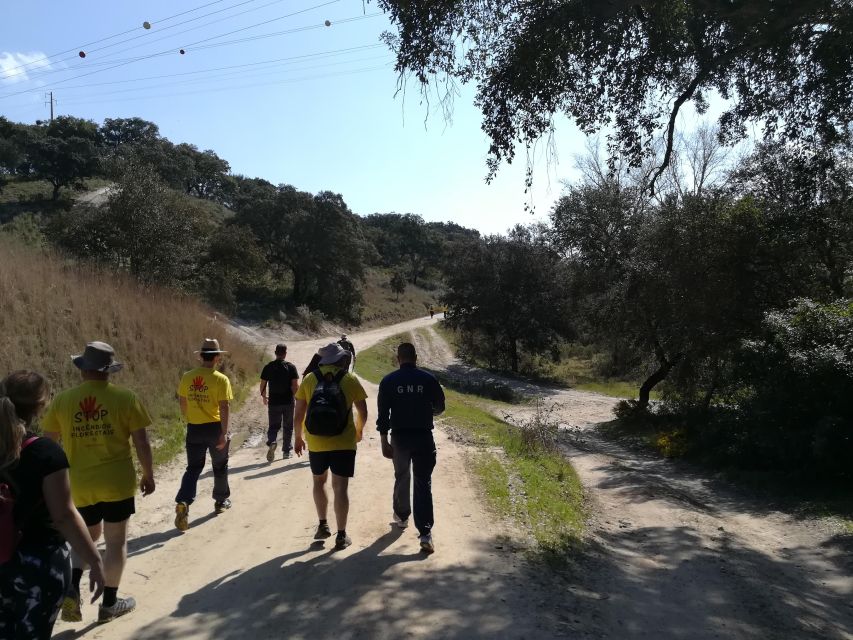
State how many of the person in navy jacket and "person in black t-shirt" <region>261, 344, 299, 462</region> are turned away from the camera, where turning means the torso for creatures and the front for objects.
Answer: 2

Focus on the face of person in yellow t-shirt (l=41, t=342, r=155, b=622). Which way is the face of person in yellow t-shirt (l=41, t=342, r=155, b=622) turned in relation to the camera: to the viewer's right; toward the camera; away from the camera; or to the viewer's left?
away from the camera

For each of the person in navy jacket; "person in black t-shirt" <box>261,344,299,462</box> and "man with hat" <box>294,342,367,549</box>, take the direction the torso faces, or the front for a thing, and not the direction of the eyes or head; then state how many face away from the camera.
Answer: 3

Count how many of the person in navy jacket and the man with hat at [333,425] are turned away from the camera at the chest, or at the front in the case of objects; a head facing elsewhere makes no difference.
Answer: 2

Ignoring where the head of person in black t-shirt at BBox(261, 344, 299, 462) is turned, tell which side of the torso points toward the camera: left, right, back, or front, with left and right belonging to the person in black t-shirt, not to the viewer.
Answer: back

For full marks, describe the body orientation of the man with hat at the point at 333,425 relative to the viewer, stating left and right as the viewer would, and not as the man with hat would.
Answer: facing away from the viewer

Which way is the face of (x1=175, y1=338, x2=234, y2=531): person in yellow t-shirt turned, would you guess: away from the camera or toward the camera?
away from the camera

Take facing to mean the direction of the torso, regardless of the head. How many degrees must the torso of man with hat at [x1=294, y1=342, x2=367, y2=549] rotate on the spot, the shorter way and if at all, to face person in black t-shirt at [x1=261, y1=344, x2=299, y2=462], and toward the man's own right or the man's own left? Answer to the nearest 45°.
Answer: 0° — they already face them

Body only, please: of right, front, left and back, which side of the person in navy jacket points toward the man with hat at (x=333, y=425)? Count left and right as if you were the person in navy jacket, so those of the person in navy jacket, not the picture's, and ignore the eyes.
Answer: left

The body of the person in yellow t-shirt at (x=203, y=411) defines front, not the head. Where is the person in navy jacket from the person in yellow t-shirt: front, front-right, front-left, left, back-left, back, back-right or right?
right

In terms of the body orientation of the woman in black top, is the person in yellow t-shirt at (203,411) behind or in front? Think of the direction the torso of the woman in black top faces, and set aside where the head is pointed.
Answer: in front

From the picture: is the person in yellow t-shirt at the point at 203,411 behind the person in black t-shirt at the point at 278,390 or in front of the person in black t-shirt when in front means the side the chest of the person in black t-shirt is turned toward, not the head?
behind

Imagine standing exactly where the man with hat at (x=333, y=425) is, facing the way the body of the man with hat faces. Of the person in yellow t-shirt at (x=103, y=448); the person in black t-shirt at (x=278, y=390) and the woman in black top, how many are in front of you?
1

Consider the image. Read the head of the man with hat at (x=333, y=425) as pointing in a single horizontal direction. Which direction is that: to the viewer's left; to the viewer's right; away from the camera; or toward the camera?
away from the camera

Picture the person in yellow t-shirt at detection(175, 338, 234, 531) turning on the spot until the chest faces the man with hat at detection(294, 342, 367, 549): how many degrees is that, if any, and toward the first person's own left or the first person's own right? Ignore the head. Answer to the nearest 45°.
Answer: approximately 90° to the first person's own right

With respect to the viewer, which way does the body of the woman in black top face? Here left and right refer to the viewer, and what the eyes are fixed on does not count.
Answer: facing away from the viewer and to the right of the viewer

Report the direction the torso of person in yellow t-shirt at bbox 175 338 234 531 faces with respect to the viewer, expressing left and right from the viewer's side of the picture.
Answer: facing away from the viewer and to the right of the viewer

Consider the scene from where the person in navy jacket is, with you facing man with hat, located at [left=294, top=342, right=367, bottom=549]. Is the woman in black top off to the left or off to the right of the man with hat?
left
